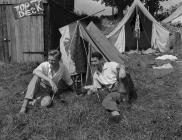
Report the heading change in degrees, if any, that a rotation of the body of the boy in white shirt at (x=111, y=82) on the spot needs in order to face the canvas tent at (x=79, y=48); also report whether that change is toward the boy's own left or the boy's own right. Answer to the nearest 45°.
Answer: approximately 90° to the boy's own right

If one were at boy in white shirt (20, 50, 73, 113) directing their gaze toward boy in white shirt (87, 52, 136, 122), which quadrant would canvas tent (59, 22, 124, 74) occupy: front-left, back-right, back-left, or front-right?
front-left

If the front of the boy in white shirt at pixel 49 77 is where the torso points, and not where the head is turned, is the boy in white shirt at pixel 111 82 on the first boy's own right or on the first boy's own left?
on the first boy's own left

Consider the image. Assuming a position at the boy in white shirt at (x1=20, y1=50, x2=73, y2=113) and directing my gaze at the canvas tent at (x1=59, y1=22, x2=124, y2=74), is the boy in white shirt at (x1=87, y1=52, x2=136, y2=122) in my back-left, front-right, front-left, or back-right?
front-right

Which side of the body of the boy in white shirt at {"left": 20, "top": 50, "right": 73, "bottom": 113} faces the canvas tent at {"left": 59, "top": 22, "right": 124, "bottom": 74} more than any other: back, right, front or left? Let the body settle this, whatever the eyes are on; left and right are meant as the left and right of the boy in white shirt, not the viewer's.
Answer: back

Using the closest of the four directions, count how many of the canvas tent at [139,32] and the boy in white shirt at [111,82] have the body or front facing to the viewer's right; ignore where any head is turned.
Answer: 0

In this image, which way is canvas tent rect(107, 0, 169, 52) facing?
toward the camera

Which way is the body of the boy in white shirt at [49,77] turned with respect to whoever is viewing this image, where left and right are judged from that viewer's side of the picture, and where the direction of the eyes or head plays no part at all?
facing the viewer and to the left of the viewer

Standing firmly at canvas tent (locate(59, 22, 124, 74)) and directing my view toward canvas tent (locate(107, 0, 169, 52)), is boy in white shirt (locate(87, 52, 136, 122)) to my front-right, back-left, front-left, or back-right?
back-right

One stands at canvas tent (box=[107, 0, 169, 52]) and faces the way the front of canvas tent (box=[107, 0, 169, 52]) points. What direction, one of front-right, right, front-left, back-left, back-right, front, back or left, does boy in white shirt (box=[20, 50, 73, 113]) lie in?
front

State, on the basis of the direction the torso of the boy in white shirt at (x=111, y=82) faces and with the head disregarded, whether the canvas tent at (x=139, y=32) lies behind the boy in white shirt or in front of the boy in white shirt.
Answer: behind

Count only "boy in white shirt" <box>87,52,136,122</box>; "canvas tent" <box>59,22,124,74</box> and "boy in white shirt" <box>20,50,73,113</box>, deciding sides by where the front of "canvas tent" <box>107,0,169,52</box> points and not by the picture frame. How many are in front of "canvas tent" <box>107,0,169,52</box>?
3

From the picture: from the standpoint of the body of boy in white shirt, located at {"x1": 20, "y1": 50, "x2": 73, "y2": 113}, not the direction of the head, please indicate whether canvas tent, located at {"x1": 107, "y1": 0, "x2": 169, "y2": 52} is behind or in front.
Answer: behind

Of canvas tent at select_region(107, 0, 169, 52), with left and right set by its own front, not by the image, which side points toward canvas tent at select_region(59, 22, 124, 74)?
front

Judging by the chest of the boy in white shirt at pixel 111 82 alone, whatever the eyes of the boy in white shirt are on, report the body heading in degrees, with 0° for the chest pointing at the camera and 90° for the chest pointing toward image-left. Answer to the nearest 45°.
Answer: approximately 45°

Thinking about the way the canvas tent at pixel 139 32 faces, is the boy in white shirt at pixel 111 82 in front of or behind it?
in front

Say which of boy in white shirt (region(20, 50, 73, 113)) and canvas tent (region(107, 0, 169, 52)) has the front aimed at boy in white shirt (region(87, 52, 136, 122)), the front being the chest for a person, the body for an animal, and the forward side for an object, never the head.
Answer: the canvas tent
